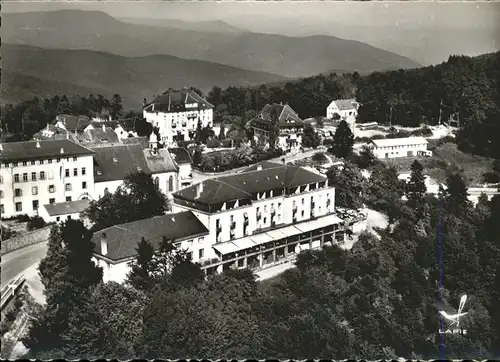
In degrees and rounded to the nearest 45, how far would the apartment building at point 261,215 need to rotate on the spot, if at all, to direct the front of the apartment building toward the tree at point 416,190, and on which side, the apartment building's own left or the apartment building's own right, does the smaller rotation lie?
approximately 90° to the apartment building's own left

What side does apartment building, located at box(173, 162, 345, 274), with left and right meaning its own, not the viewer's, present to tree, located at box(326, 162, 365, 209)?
left

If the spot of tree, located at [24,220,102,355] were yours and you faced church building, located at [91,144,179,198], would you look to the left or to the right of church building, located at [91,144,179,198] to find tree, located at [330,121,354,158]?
right

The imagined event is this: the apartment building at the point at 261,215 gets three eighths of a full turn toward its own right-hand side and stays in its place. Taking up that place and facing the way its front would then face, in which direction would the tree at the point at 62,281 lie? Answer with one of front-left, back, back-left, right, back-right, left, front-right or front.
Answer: front-left

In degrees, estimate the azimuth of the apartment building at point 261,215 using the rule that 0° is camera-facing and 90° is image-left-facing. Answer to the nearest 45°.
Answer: approximately 315°

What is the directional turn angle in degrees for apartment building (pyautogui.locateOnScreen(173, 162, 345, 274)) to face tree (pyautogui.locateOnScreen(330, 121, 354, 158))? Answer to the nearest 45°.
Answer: approximately 135° to its left

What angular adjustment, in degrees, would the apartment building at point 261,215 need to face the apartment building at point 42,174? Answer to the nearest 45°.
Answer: approximately 135° to its right

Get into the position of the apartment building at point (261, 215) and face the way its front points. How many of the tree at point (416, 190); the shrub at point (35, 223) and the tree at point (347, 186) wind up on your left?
2

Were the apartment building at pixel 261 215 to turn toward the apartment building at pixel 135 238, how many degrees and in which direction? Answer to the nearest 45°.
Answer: approximately 90° to its right
